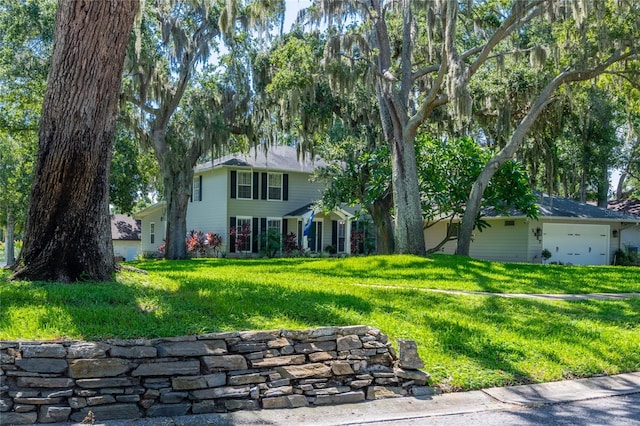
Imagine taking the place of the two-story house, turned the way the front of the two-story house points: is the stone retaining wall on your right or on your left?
on your right

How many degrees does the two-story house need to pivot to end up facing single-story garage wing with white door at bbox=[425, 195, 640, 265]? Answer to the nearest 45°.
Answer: approximately 45° to its left

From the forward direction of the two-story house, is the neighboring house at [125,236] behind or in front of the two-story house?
behind

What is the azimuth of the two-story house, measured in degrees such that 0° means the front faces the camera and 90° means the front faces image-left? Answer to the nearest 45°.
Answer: approximately 315°
